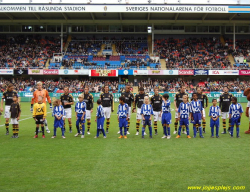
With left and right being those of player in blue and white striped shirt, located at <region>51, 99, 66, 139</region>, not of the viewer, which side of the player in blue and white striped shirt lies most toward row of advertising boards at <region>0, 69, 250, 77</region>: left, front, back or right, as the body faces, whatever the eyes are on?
back

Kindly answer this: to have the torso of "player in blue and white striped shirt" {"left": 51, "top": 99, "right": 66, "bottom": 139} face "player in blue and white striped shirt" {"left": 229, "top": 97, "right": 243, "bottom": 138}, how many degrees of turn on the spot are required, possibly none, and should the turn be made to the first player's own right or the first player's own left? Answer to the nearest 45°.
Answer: approximately 90° to the first player's own left

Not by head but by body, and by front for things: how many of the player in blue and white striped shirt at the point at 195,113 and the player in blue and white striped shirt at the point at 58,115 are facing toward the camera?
2

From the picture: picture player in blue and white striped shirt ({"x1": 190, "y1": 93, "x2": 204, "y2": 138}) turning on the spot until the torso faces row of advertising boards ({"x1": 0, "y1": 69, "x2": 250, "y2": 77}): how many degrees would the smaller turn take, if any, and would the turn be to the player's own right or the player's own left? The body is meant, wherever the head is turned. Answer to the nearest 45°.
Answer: approximately 180°

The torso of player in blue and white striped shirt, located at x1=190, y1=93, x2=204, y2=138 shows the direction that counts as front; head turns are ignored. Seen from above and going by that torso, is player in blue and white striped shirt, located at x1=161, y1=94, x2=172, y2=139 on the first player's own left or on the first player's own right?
on the first player's own right

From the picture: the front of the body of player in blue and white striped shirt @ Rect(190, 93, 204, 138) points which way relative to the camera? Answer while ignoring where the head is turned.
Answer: toward the camera

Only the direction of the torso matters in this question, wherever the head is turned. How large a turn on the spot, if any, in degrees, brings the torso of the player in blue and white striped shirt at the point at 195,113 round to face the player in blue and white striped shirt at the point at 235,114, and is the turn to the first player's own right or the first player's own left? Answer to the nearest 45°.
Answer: approximately 90° to the first player's own left

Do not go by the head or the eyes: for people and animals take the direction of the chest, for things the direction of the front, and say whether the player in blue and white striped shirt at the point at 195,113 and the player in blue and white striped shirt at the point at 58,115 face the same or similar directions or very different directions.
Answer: same or similar directions

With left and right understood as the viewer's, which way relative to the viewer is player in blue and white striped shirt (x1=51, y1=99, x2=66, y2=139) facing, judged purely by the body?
facing the viewer

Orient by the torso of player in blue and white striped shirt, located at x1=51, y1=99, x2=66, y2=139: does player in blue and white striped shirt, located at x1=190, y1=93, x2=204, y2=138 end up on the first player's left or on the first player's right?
on the first player's left
